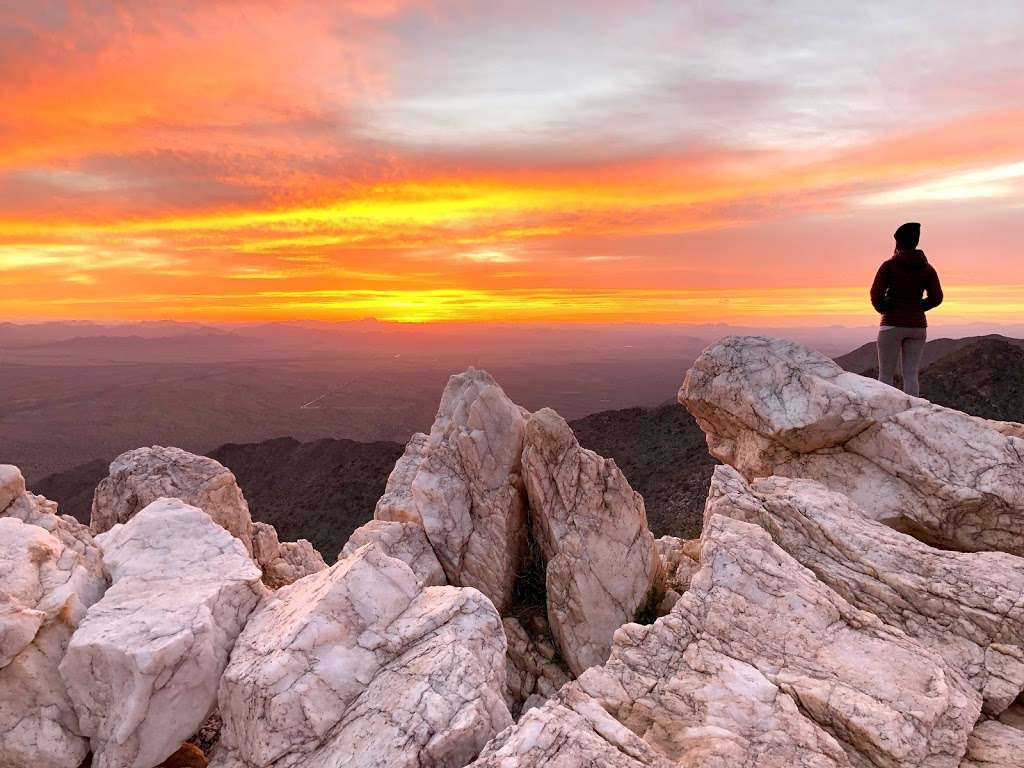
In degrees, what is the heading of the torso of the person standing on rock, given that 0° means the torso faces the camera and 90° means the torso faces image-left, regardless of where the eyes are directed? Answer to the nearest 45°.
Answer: approximately 180°

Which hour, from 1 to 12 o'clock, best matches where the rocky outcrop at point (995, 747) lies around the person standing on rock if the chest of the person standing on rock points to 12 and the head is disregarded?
The rocky outcrop is roughly at 6 o'clock from the person standing on rock.

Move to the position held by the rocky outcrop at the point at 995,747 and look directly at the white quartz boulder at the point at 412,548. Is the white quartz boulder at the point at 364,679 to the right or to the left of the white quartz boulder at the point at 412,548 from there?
left

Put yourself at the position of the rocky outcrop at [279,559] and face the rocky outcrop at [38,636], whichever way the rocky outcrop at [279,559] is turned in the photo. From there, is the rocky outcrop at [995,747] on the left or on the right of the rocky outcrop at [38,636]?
left

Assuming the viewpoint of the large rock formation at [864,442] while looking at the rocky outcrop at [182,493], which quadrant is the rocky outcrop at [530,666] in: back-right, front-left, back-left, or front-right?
front-left

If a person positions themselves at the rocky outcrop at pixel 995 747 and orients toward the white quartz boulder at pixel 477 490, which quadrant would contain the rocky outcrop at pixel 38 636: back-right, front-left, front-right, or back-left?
front-left

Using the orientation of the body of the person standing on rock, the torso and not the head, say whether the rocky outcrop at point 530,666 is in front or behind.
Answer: behind

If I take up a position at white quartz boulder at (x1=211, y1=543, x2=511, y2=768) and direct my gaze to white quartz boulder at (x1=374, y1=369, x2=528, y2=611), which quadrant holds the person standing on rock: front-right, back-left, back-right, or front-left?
front-right

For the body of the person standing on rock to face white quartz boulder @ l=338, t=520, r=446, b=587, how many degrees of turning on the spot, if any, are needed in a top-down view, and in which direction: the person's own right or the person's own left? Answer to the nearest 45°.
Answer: approximately 135° to the person's own left

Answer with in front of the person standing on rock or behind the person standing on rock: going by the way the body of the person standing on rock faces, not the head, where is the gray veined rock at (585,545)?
behind

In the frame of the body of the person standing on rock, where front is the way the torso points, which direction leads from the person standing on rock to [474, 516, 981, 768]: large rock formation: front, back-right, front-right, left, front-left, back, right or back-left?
back

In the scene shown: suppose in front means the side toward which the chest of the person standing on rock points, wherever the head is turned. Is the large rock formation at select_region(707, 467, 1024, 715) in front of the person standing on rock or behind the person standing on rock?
behind

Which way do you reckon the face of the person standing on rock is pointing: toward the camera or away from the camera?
away from the camera

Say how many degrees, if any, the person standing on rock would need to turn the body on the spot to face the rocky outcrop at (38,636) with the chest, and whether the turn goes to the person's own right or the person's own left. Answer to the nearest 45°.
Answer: approximately 135° to the person's own left
